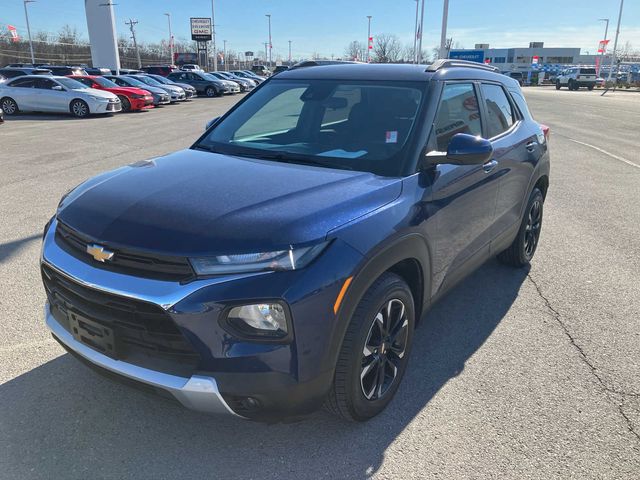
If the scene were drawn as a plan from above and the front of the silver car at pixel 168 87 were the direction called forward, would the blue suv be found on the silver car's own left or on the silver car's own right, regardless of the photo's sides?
on the silver car's own right

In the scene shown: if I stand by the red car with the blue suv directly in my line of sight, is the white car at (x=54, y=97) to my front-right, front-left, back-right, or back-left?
front-right

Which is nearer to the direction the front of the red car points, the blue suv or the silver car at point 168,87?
the blue suv

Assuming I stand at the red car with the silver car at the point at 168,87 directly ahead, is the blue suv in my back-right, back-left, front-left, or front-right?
back-right

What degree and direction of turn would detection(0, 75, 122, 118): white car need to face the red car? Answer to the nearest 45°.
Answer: approximately 90° to its left

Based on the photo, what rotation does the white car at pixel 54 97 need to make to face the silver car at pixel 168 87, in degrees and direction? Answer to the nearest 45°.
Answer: approximately 90° to its left

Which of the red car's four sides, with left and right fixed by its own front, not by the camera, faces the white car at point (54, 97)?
right

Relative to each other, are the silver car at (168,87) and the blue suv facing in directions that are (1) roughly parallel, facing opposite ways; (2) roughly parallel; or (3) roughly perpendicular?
roughly perpendicular

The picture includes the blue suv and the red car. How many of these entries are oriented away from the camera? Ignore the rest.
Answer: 0

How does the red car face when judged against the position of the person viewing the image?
facing the viewer and to the right of the viewer

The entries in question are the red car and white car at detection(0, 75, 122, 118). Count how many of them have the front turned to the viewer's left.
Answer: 0

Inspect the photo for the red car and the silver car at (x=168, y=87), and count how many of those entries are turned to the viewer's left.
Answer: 0

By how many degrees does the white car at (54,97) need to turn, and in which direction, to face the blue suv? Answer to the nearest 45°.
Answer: approximately 45° to its right

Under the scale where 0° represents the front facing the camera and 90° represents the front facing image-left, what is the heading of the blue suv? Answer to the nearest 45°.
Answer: approximately 45°

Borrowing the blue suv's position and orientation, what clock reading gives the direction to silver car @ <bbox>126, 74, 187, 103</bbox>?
The silver car is roughly at 4 o'clock from the blue suv.

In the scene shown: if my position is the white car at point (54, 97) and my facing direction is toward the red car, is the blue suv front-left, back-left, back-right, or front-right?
back-right

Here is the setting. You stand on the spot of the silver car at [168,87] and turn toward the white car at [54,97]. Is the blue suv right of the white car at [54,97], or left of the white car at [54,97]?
left

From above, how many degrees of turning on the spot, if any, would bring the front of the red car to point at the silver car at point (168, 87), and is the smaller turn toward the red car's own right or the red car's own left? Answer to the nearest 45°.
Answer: approximately 90° to the red car's own left
